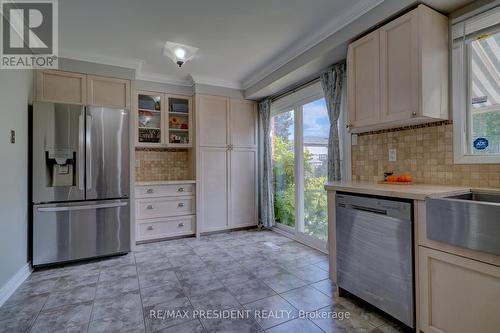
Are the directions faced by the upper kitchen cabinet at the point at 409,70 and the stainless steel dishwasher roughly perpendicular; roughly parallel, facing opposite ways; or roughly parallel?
roughly parallel

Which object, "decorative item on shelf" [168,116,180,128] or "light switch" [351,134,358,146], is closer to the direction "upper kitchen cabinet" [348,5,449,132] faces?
the decorative item on shelf

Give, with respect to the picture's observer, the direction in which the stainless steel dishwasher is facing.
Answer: facing the viewer and to the left of the viewer

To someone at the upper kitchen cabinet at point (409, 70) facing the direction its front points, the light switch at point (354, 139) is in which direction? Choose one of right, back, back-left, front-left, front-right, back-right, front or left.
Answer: right

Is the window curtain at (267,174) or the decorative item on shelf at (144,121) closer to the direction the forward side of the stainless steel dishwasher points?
the decorative item on shelf

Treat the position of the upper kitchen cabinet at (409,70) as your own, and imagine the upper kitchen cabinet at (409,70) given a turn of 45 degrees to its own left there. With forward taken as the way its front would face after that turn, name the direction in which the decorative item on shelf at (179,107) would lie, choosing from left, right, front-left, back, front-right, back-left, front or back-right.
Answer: right

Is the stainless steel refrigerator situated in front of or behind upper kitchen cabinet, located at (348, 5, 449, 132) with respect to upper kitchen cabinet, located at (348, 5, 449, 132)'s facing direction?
in front

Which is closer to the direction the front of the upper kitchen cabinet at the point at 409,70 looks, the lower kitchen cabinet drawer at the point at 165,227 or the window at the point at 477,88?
the lower kitchen cabinet drawer

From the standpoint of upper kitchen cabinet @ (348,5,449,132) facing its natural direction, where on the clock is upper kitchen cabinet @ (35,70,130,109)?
upper kitchen cabinet @ (35,70,130,109) is roughly at 1 o'clock from upper kitchen cabinet @ (348,5,449,132).

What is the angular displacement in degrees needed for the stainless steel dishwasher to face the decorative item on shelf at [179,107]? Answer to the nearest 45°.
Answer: approximately 45° to its right

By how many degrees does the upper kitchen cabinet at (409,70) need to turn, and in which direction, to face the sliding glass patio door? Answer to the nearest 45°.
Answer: approximately 90° to its right

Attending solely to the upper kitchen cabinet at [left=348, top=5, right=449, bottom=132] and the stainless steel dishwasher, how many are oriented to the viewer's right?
0

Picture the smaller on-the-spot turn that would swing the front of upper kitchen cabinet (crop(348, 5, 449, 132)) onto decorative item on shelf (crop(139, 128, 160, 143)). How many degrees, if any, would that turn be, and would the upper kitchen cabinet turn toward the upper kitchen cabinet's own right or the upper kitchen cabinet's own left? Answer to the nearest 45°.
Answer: approximately 45° to the upper kitchen cabinet's own right
